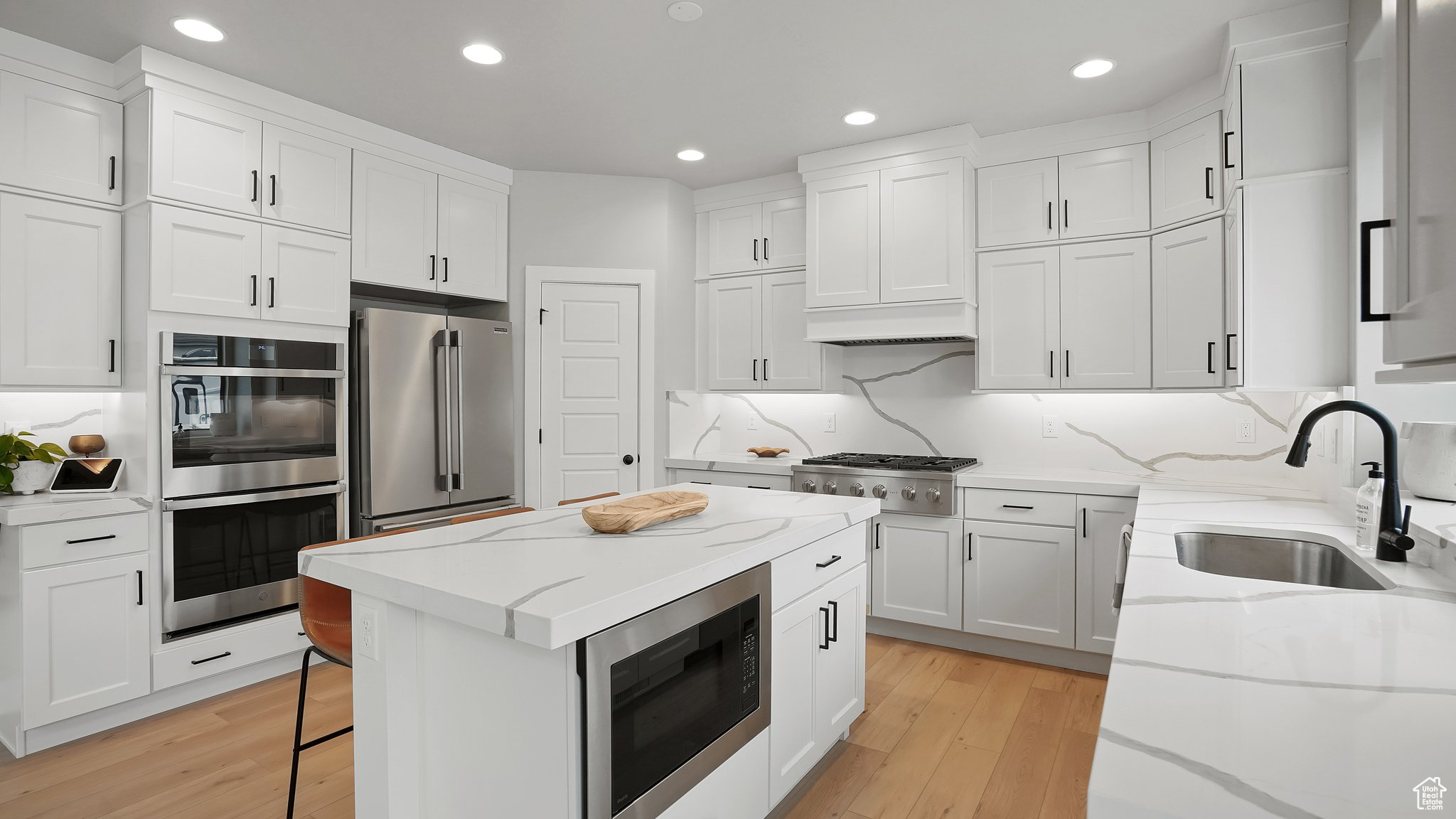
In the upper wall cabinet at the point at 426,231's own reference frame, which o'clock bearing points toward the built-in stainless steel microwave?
The built-in stainless steel microwave is roughly at 1 o'clock from the upper wall cabinet.

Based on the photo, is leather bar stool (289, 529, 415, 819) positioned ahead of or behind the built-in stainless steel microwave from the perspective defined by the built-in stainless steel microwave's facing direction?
behind

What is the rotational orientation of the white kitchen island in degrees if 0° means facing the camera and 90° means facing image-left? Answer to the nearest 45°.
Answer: approximately 315°

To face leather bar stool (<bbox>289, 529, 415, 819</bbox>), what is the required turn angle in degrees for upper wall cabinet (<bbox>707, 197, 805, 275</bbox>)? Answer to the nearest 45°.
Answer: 0° — it already faces it

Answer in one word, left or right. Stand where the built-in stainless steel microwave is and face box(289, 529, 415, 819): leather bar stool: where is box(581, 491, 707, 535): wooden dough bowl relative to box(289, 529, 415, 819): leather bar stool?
right

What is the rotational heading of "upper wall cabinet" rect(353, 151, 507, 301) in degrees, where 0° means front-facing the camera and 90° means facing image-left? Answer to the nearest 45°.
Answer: approximately 315°

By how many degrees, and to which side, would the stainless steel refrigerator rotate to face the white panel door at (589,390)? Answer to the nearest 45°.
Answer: approximately 45° to its left
